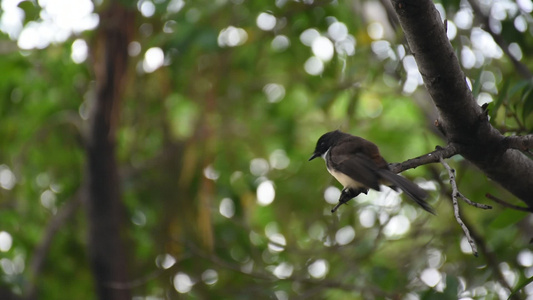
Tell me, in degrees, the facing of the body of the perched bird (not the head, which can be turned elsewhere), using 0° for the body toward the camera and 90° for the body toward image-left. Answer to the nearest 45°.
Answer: approximately 90°

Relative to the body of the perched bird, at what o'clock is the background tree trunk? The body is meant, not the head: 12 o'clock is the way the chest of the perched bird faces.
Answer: The background tree trunk is roughly at 1 o'clock from the perched bird.
